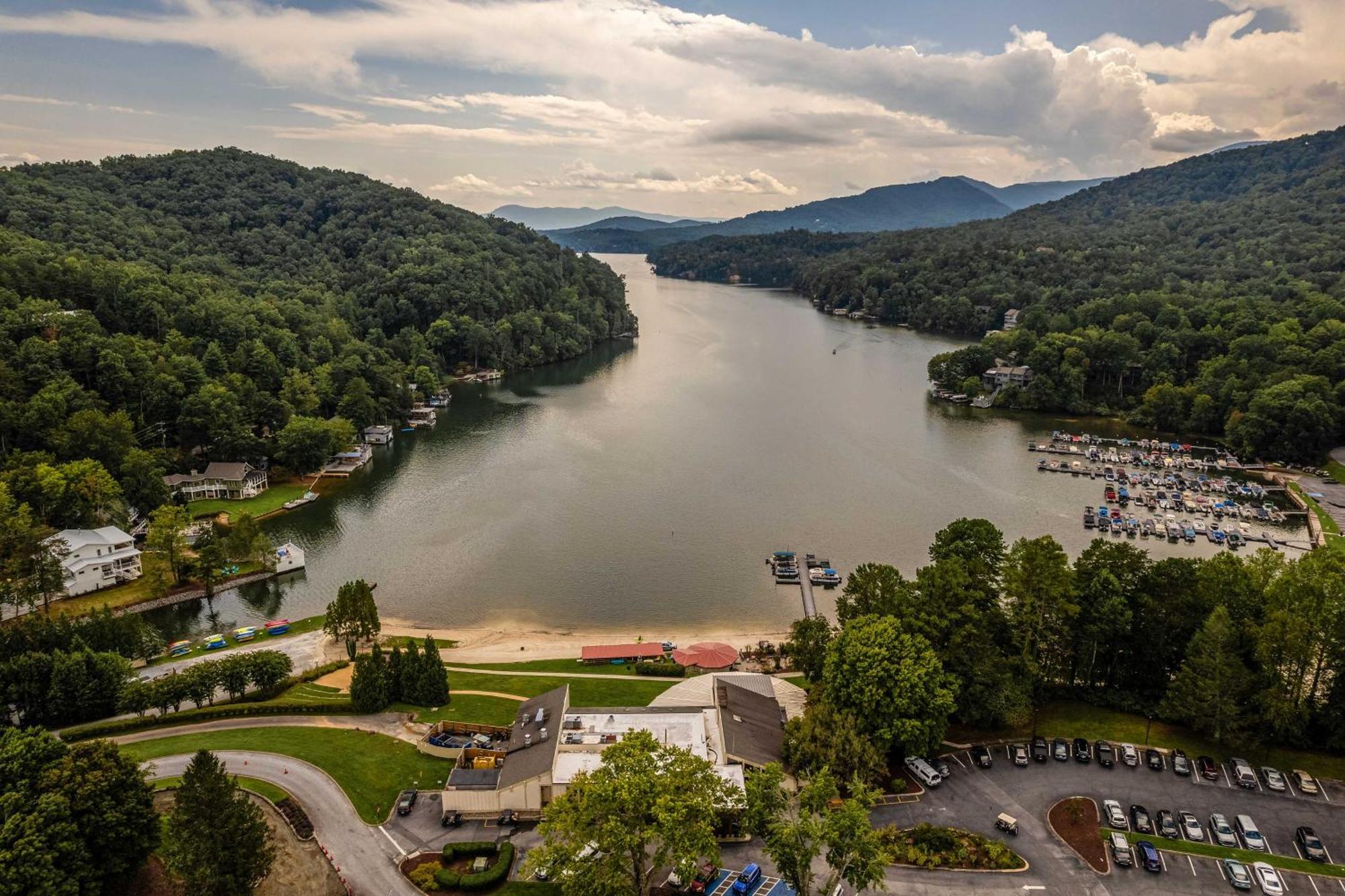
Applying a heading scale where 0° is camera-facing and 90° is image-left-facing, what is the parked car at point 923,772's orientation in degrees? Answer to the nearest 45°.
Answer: approximately 135°

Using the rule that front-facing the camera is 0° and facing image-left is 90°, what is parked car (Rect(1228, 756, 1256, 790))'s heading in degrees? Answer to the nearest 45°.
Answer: approximately 135°

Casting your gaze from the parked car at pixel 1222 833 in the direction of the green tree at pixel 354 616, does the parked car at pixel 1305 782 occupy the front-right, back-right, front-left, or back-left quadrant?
back-right

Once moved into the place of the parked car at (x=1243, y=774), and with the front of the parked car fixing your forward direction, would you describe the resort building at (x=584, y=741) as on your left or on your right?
on your left

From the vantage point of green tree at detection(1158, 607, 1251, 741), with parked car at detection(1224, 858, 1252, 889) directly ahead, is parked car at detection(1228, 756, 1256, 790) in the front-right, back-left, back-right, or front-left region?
front-left

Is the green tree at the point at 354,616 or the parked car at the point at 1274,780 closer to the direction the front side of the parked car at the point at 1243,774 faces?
the green tree

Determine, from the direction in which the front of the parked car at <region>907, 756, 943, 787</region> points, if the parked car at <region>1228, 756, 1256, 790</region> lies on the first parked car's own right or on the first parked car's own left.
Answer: on the first parked car's own right

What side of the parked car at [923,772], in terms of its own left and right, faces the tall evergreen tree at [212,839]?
left

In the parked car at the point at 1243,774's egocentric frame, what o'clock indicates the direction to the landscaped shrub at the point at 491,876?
The landscaped shrub is roughly at 9 o'clock from the parked car.

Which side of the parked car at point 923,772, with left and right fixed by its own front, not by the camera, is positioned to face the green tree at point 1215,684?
right

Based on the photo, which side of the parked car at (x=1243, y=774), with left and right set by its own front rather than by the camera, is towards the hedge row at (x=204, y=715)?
left

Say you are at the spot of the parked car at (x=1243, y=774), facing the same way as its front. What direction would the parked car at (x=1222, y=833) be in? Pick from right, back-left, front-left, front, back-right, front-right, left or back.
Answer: back-left

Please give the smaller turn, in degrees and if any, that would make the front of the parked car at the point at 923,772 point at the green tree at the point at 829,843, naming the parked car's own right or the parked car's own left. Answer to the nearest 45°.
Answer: approximately 135° to the parked car's own left

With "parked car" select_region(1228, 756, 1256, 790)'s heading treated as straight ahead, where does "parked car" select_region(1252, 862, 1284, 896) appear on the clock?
"parked car" select_region(1252, 862, 1284, 896) is roughly at 7 o'clock from "parked car" select_region(1228, 756, 1256, 790).

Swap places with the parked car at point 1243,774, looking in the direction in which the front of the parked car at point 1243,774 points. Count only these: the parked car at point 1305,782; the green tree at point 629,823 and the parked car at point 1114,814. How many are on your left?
2
